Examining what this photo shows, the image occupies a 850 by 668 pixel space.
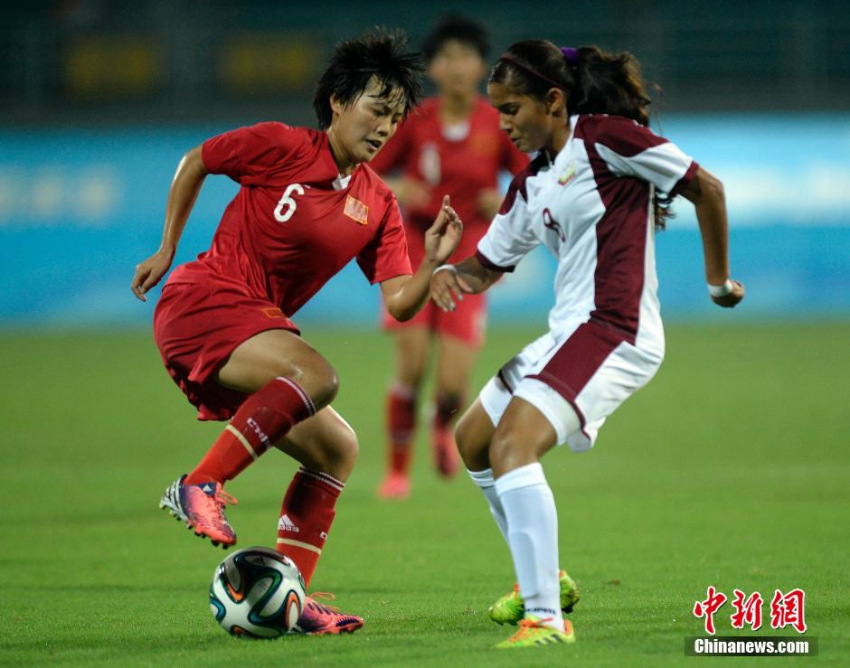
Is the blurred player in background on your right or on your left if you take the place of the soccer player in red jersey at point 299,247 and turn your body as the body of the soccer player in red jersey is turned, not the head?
on your left

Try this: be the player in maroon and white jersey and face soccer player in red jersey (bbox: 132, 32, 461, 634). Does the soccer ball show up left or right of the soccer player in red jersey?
left

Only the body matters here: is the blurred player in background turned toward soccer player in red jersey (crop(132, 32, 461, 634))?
yes

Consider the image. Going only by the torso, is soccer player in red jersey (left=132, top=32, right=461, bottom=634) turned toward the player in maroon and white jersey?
yes

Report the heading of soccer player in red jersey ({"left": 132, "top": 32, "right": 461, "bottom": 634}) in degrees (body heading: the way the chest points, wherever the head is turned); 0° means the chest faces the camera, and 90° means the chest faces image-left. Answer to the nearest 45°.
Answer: approximately 315°

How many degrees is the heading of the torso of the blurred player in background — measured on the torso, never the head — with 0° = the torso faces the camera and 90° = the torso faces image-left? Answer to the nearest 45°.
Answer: approximately 0°
